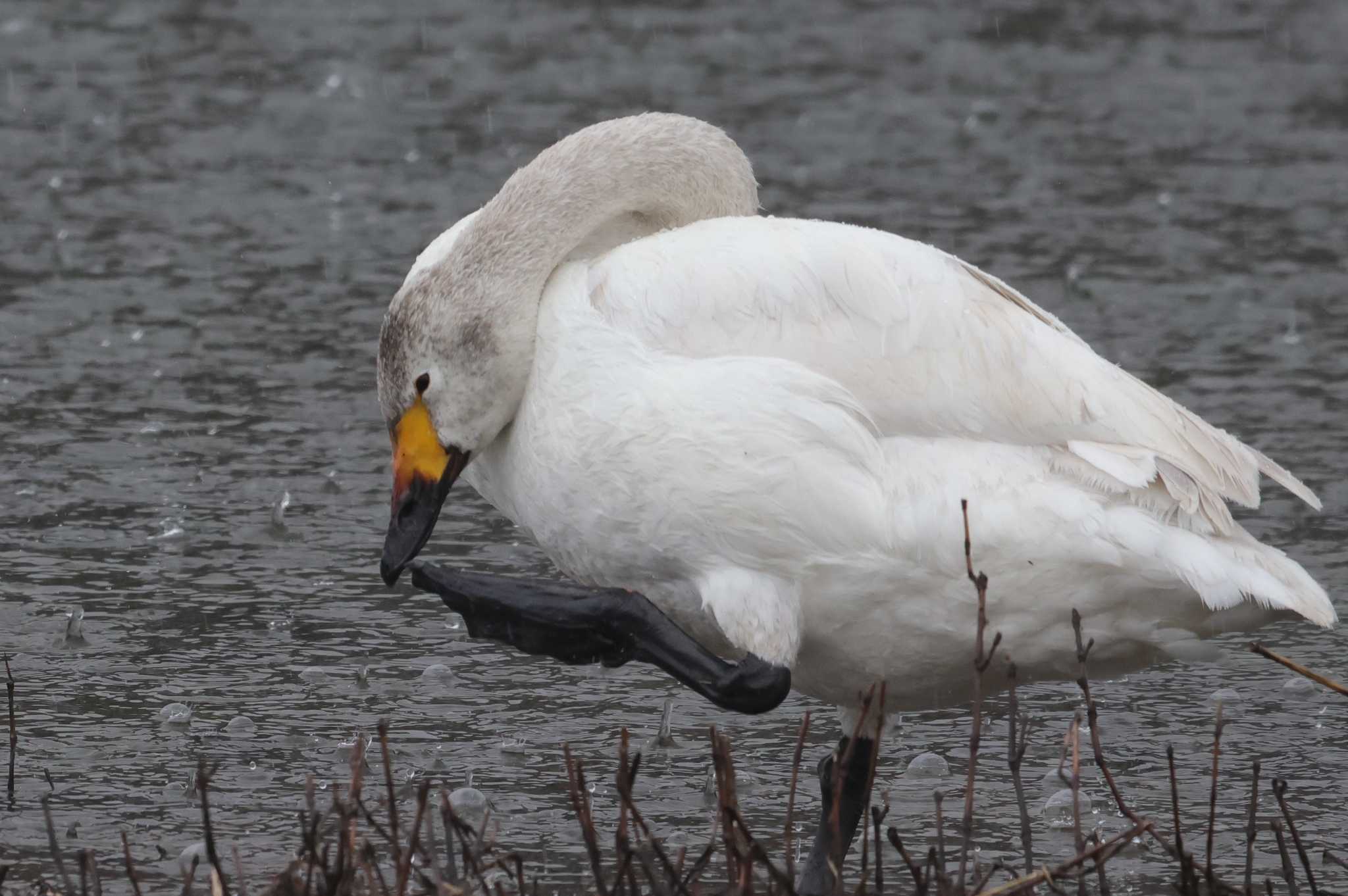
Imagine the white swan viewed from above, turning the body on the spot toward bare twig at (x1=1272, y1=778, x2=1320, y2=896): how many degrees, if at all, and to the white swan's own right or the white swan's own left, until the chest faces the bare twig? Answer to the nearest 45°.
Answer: approximately 135° to the white swan's own left

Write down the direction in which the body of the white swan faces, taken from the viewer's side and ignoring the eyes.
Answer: to the viewer's left

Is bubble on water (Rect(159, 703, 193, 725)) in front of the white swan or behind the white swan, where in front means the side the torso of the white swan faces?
in front

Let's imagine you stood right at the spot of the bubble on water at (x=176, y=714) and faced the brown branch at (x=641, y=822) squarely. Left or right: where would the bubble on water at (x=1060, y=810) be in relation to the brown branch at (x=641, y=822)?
left

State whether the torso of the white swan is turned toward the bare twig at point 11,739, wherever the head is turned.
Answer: yes

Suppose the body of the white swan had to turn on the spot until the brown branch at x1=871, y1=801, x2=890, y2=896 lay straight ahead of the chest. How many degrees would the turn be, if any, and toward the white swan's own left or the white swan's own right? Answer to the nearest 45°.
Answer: approximately 90° to the white swan's own left

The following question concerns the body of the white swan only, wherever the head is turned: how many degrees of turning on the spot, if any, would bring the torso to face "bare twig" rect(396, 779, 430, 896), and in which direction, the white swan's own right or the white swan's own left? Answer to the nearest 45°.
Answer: approximately 45° to the white swan's own left

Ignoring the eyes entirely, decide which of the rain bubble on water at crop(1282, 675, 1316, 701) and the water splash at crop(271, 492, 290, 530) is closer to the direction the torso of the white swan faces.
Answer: the water splash

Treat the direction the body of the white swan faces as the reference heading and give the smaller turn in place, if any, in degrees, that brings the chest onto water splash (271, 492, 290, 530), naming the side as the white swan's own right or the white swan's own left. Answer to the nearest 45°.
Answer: approximately 45° to the white swan's own right
